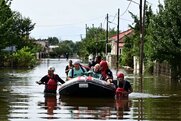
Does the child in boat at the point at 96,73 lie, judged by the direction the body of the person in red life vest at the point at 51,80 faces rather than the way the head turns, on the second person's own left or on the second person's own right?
on the second person's own left

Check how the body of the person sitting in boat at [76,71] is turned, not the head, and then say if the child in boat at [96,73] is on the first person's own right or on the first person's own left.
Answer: on the first person's own left

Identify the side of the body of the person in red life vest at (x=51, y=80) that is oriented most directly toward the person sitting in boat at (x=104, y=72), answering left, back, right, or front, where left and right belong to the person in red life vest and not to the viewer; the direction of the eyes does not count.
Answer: left

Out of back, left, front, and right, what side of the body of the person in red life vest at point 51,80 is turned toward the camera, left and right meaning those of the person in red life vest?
front

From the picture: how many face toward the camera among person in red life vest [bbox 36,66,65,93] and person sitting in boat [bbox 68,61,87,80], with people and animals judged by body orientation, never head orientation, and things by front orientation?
2

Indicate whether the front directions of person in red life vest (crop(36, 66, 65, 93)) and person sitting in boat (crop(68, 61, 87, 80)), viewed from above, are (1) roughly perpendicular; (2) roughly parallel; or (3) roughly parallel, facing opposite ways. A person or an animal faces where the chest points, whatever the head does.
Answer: roughly parallel

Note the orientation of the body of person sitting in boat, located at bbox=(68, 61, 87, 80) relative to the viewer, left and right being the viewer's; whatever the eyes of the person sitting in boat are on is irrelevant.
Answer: facing the viewer

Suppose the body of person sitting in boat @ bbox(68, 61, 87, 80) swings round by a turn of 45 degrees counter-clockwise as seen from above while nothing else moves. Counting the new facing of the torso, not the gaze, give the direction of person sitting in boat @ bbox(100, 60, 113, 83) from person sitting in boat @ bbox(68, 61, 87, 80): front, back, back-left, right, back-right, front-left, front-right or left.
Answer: front-left

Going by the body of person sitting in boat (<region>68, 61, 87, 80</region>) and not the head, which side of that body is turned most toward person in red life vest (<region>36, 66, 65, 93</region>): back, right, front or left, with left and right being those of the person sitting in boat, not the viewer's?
right
